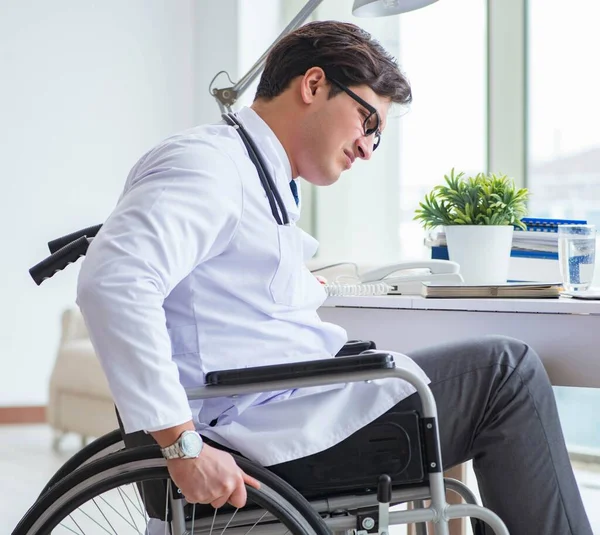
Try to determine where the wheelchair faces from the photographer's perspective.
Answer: facing to the right of the viewer

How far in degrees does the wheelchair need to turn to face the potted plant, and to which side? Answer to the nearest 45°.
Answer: approximately 45° to its left

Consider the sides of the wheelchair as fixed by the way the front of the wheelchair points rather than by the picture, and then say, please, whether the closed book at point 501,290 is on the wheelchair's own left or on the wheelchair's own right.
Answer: on the wheelchair's own left

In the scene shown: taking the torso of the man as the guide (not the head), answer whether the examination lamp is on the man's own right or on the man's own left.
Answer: on the man's own left

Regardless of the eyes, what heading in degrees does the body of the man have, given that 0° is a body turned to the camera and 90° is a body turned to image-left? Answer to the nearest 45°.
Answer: approximately 270°

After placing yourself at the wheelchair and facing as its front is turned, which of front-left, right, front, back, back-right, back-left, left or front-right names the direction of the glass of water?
front-left
